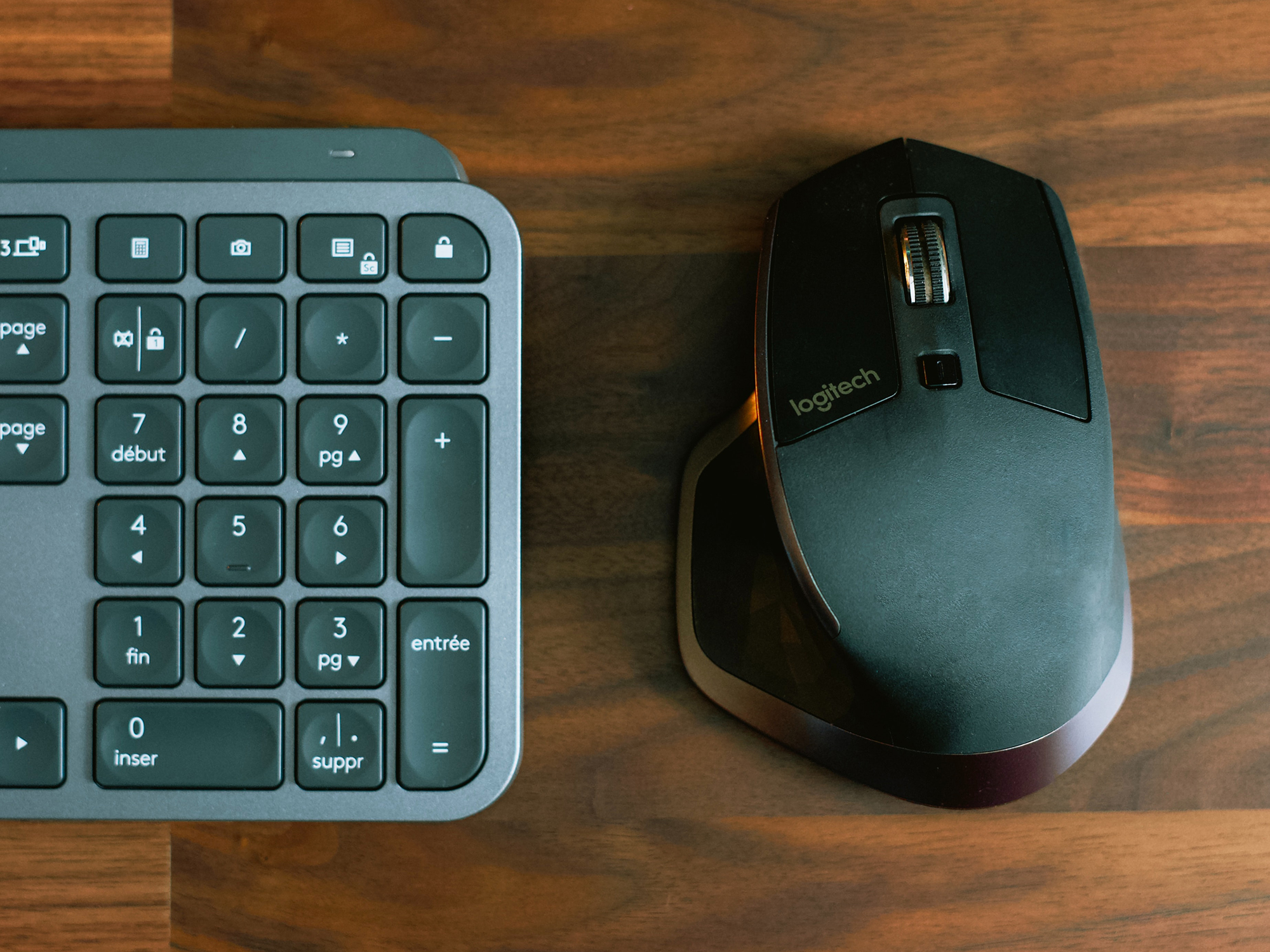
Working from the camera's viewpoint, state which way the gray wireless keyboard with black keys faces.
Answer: facing the viewer

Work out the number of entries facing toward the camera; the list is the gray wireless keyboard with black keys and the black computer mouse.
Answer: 1

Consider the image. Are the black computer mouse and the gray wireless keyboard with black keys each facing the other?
no

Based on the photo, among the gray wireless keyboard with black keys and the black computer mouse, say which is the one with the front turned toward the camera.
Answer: the gray wireless keyboard with black keys

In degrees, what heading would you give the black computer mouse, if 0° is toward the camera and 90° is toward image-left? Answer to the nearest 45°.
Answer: approximately 180°
